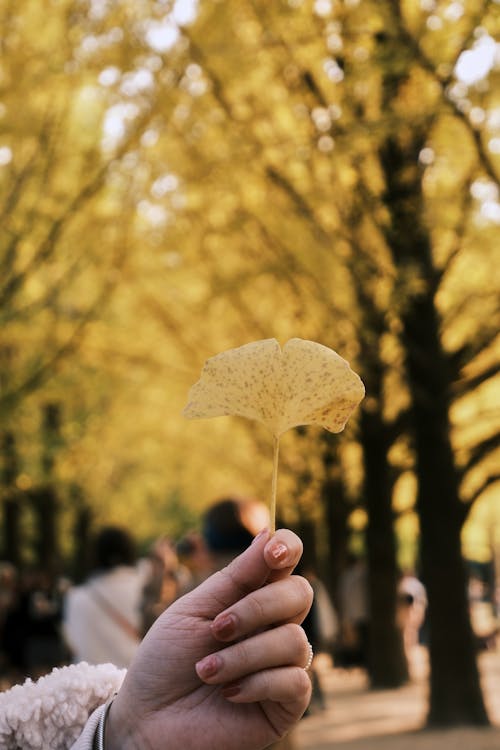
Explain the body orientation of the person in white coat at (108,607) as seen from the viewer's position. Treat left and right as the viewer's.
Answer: facing away from the viewer

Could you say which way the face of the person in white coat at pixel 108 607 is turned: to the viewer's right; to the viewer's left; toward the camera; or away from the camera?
away from the camera

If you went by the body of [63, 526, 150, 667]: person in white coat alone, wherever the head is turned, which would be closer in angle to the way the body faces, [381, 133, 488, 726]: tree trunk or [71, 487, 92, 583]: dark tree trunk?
the dark tree trunk
